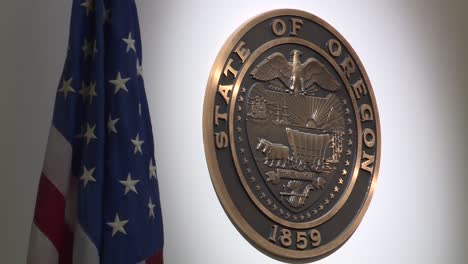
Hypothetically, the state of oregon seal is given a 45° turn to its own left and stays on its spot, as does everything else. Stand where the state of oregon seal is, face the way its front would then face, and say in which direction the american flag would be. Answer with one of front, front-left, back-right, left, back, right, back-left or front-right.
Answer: back-right
